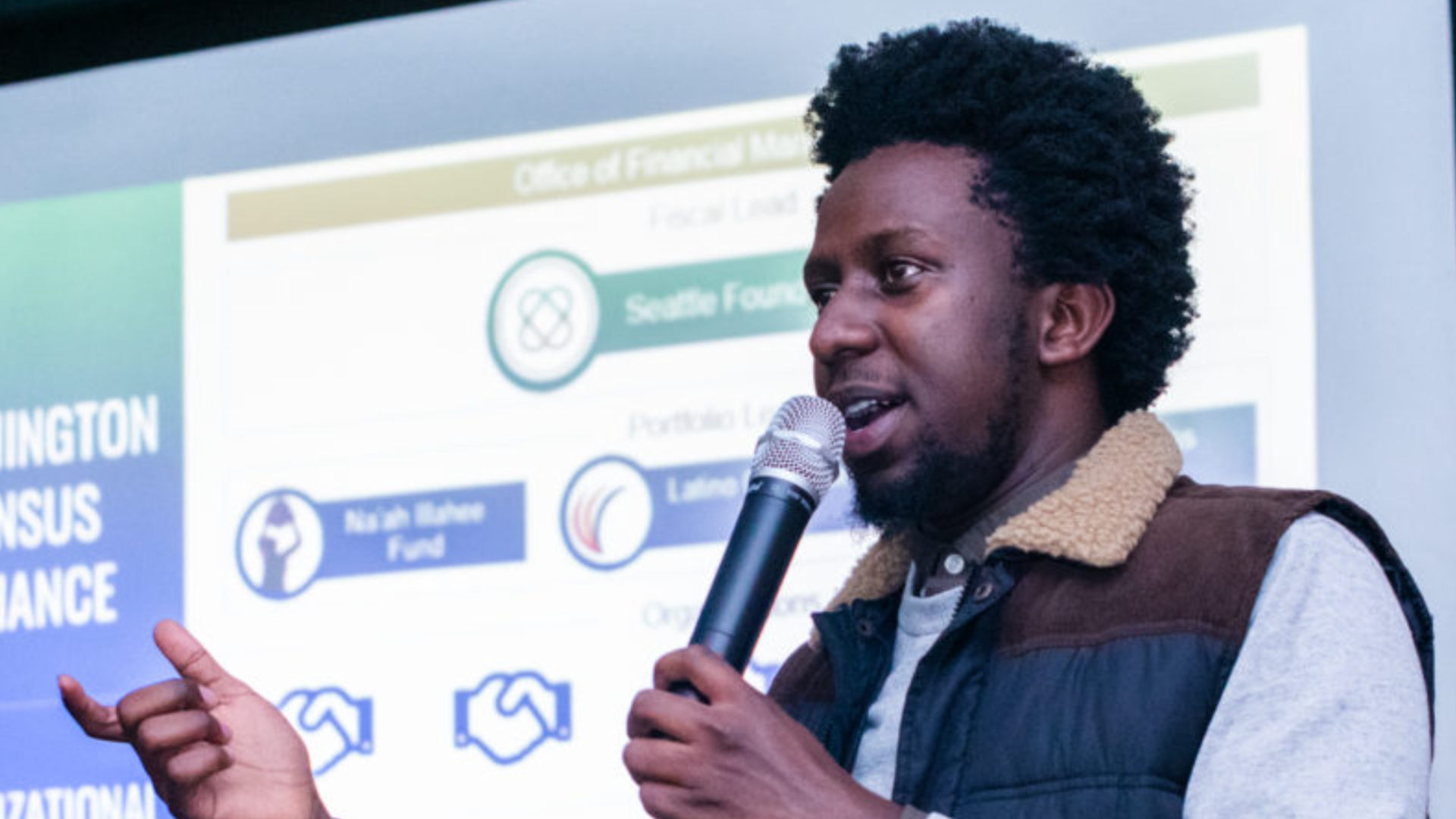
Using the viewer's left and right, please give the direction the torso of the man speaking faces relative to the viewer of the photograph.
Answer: facing the viewer and to the left of the viewer
